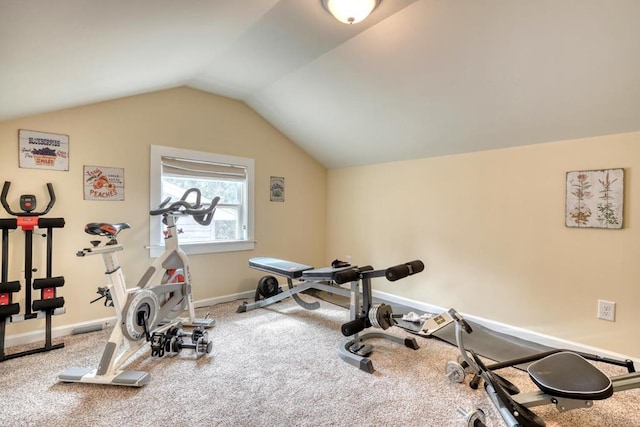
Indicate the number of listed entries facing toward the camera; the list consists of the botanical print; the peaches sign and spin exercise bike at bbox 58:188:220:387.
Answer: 2

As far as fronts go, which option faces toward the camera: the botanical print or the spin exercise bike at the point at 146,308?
the botanical print

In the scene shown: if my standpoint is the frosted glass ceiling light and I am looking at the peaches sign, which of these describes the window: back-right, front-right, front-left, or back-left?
front-right

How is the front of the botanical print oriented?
toward the camera

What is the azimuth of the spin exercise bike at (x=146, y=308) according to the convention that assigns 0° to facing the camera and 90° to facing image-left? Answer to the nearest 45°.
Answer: approximately 225°

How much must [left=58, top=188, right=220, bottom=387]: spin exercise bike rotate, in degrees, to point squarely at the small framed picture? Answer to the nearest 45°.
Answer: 0° — it already faces it

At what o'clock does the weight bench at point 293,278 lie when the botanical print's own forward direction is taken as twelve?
The weight bench is roughly at 2 o'clock from the botanical print.

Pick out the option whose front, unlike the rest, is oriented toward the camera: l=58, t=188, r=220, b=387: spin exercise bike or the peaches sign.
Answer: the peaches sign

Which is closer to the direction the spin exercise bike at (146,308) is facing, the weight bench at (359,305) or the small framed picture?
the small framed picture

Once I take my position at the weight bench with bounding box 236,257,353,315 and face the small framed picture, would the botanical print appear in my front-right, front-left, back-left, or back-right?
back-right

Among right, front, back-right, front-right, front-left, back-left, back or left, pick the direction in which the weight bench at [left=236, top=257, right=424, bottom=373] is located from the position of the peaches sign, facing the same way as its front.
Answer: front-left

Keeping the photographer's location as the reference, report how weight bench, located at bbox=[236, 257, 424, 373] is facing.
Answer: facing the viewer and to the right of the viewer

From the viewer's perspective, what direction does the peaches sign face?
toward the camera
